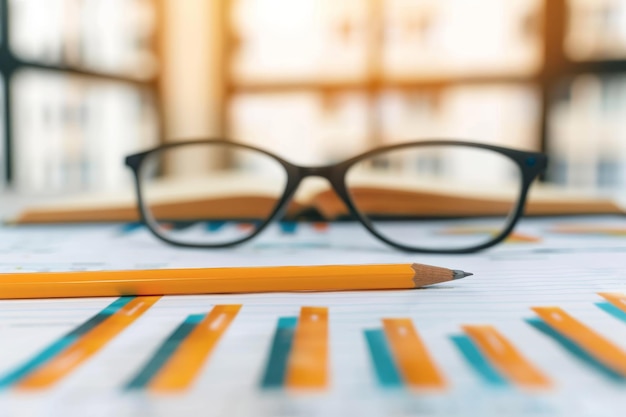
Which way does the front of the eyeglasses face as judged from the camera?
facing the viewer
